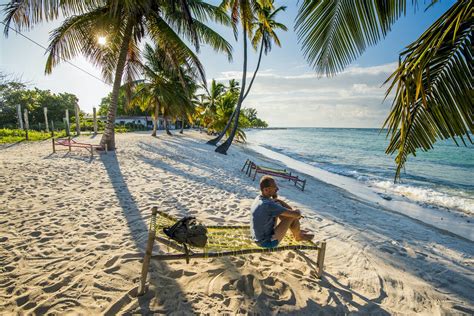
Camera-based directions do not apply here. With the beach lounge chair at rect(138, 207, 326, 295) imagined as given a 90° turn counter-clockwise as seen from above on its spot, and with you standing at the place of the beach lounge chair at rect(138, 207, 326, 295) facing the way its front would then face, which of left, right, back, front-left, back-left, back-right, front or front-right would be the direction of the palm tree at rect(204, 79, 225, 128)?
front

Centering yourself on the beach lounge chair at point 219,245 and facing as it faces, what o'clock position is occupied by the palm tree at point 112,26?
The palm tree is roughly at 8 o'clock from the beach lounge chair.

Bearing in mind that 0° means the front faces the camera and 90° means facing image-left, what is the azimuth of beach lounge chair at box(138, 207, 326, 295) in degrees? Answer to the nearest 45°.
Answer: approximately 270°
